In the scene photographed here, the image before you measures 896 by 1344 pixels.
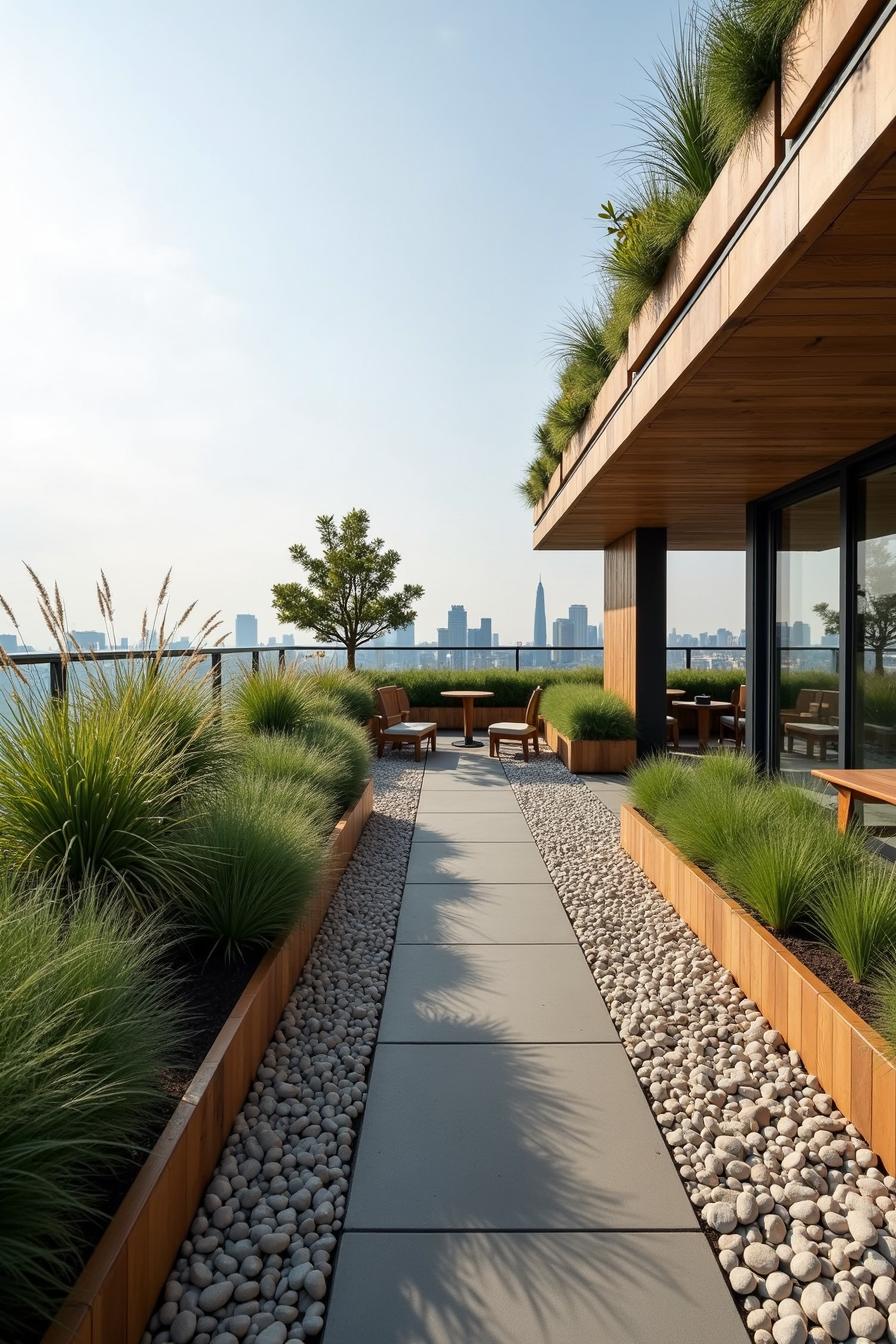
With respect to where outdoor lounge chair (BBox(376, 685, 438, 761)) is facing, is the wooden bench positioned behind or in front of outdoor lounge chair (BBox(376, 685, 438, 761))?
in front

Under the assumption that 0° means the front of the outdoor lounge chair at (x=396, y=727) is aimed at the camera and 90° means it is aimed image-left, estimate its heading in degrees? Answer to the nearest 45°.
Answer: approximately 315°

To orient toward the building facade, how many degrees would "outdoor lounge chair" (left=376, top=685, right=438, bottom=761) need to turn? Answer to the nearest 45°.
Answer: approximately 45° to its right

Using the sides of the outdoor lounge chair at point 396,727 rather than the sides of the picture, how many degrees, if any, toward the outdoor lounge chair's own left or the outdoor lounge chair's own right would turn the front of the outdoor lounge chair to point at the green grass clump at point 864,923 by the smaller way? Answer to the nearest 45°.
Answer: approximately 45° to the outdoor lounge chair's own right

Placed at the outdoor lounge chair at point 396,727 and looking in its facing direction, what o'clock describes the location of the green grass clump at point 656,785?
The green grass clump is roughly at 1 o'clock from the outdoor lounge chair.

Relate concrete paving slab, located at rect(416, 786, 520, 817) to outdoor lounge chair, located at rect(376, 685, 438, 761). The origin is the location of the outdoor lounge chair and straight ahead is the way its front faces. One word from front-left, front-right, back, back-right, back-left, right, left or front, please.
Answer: front-right

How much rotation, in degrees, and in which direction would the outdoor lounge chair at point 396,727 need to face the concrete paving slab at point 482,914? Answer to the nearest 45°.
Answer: approximately 45° to its right

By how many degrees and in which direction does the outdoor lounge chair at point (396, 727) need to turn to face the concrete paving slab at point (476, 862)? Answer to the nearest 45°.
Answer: approximately 45° to its right

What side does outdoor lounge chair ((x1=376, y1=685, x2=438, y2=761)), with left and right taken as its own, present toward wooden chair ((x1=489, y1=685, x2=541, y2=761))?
front

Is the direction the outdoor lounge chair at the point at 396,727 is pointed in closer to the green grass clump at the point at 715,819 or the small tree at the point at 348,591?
the green grass clump

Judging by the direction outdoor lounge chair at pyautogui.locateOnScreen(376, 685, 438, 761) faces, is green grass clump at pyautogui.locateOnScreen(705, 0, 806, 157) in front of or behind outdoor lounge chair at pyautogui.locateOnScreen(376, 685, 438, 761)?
in front

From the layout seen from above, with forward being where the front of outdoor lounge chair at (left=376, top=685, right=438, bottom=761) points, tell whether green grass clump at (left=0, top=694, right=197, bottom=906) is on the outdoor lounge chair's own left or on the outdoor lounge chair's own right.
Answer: on the outdoor lounge chair's own right

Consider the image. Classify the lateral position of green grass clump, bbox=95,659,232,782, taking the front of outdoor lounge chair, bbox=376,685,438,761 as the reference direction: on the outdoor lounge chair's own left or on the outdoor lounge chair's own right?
on the outdoor lounge chair's own right

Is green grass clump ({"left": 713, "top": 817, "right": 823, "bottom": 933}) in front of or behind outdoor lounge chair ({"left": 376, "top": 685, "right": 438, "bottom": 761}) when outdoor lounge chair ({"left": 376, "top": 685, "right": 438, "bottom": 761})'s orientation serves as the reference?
in front

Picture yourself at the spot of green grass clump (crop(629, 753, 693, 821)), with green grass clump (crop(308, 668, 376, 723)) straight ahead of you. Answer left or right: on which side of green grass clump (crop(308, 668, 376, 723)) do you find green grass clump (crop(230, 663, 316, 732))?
left

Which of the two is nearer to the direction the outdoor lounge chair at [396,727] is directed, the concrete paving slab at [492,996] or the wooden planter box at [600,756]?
the wooden planter box

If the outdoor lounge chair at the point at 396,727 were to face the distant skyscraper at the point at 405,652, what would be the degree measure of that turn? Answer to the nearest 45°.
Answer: approximately 135° to its left
